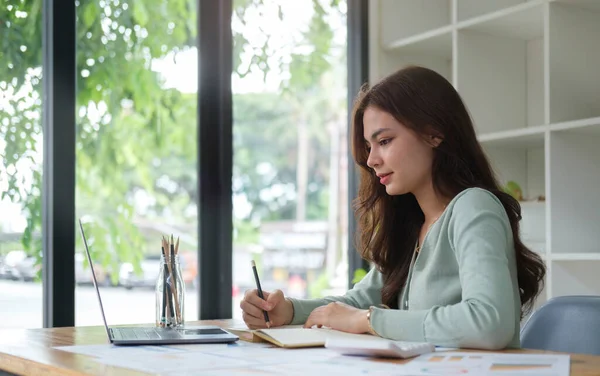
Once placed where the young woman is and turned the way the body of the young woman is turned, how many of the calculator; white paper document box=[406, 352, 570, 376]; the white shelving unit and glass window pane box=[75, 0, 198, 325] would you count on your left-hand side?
2

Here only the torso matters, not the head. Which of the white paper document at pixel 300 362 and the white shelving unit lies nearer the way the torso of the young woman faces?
the white paper document

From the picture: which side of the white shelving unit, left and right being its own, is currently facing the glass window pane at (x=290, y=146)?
right

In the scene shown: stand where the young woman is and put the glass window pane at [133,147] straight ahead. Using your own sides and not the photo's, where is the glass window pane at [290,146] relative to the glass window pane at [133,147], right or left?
right

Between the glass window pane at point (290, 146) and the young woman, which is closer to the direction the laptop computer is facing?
the young woman

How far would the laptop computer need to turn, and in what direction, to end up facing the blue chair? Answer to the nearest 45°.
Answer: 0° — it already faces it

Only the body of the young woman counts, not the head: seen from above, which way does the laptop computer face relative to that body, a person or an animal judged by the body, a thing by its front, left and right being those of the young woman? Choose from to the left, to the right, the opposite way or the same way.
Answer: the opposite way

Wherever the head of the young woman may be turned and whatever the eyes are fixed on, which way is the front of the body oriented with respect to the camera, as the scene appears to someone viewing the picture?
to the viewer's left

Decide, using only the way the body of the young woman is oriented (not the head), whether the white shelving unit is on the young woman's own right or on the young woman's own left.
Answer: on the young woman's own right

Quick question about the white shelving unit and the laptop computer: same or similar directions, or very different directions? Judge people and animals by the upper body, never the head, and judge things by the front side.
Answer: very different directions

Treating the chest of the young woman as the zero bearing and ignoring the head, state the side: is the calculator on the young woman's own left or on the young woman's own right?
on the young woman's own left

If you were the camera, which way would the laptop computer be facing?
facing to the right of the viewer

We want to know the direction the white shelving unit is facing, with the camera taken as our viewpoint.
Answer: facing the viewer and to the left of the viewer

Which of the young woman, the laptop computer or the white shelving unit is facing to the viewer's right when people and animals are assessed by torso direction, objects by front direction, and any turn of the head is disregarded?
the laptop computer
